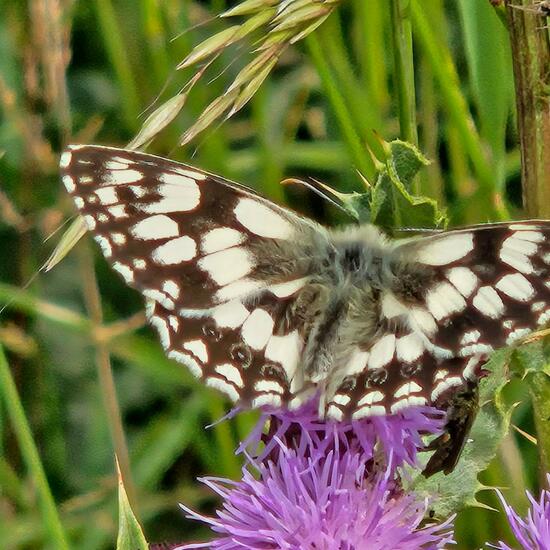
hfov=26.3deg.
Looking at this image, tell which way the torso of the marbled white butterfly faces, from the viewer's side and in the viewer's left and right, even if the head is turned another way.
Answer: facing away from the viewer
